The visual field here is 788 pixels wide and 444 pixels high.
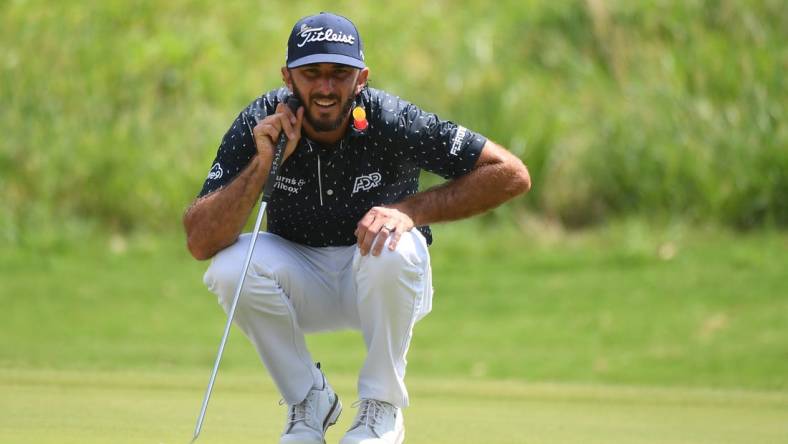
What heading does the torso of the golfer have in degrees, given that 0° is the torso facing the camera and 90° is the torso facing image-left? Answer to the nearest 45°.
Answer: approximately 0°
